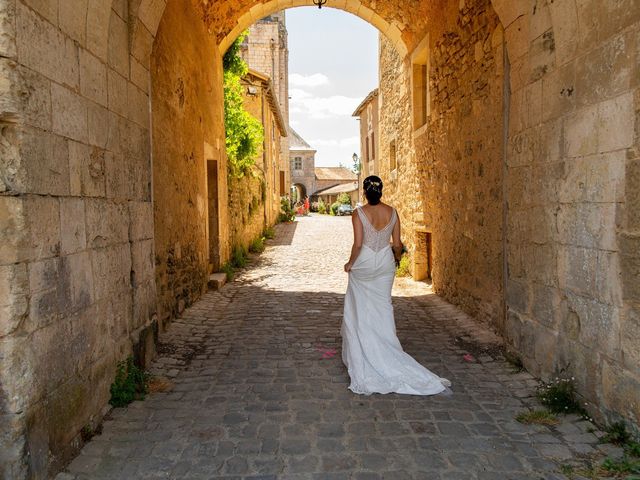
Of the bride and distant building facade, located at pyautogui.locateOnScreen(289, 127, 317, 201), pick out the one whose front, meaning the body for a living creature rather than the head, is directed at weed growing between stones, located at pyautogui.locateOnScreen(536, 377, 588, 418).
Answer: the distant building facade

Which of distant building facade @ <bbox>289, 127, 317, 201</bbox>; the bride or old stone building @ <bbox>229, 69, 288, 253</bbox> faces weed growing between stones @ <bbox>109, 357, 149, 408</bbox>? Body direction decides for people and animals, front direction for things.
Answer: the distant building facade

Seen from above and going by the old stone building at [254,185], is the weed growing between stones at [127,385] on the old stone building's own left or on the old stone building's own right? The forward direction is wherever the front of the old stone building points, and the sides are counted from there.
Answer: on the old stone building's own right

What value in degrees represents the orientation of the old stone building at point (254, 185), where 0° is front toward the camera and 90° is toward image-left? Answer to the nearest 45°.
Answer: approximately 270°

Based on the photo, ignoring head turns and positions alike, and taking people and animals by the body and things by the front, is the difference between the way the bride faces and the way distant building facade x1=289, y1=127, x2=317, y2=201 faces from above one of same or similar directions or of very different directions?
very different directions

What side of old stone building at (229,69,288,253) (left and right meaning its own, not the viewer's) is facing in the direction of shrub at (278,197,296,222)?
left

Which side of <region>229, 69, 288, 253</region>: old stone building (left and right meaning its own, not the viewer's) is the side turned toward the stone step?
right

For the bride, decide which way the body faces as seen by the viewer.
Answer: away from the camera

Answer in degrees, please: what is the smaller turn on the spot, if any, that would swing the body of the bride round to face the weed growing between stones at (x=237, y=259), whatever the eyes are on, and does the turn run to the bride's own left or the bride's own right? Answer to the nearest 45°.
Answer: approximately 45° to the bride's own left

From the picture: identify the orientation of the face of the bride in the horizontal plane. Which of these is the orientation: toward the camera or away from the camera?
away from the camera

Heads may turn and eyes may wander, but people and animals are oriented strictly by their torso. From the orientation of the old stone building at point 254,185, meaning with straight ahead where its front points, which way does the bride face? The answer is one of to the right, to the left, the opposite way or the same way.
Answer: to the left

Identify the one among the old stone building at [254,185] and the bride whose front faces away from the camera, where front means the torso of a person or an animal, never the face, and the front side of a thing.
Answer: the bride

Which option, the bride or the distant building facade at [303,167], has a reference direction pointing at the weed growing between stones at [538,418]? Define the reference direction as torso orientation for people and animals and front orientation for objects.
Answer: the distant building facade

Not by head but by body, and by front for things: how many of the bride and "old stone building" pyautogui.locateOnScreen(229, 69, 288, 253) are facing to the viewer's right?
1

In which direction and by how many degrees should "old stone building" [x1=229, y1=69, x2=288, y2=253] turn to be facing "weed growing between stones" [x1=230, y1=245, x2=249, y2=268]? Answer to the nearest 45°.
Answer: approximately 90° to its right

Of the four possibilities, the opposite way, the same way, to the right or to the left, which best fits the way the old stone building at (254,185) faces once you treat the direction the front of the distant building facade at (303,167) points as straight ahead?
to the left

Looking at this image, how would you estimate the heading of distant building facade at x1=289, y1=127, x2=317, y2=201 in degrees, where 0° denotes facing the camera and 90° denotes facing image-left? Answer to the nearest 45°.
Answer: approximately 0°
